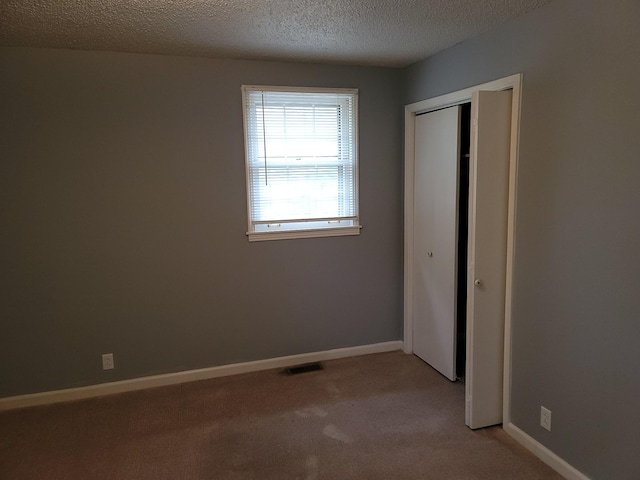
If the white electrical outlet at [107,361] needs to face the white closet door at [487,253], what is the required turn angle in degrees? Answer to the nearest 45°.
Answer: approximately 45° to its left

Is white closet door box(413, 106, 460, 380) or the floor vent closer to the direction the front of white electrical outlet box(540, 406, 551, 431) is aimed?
the floor vent

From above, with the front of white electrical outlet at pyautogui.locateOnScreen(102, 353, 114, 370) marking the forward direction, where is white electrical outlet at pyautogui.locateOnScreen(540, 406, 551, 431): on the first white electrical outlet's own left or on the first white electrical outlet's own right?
on the first white electrical outlet's own left

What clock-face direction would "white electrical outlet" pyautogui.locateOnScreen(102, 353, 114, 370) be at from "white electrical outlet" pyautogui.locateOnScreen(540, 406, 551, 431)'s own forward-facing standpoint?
"white electrical outlet" pyautogui.locateOnScreen(102, 353, 114, 370) is roughly at 1 o'clock from "white electrical outlet" pyautogui.locateOnScreen(540, 406, 551, 431).

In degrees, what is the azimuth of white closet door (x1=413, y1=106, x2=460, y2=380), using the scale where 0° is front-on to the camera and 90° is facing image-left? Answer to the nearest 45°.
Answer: approximately 45°

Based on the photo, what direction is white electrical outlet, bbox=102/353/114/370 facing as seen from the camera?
toward the camera

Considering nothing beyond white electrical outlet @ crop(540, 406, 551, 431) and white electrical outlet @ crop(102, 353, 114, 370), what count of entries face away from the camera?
0

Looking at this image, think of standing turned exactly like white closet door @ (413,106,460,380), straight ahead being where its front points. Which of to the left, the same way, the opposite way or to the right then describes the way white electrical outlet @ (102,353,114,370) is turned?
to the left

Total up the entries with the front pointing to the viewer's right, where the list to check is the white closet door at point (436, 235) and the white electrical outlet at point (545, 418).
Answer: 0

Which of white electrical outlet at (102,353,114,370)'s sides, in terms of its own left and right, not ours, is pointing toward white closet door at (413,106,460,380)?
left

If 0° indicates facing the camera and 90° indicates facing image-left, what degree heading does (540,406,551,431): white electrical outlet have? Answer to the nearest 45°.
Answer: approximately 45°

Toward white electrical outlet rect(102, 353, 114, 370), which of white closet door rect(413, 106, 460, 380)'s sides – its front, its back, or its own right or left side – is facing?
front

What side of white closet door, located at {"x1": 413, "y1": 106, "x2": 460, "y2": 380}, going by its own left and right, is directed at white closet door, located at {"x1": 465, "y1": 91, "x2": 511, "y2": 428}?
left
